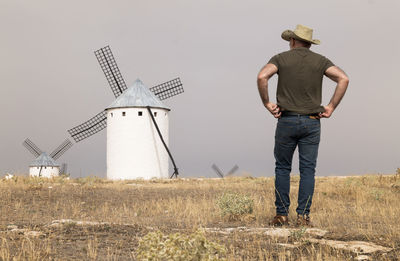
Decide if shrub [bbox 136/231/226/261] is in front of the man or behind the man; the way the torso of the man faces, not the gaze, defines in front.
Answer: behind

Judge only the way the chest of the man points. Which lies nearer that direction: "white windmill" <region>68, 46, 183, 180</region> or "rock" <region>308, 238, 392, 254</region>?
the white windmill

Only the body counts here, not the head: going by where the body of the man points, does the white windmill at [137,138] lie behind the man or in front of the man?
in front

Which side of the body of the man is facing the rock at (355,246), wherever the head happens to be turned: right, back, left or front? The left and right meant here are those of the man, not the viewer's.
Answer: back

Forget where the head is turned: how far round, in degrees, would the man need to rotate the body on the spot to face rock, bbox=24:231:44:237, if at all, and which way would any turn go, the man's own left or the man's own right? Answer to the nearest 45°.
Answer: approximately 135° to the man's own left

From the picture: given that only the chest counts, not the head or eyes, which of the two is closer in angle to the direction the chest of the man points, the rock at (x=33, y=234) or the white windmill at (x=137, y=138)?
the white windmill

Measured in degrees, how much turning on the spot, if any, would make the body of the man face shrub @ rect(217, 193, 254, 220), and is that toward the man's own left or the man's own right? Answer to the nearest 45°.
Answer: approximately 45° to the man's own left

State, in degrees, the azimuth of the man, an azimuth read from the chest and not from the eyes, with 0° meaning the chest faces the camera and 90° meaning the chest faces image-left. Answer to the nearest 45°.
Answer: approximately 180°
